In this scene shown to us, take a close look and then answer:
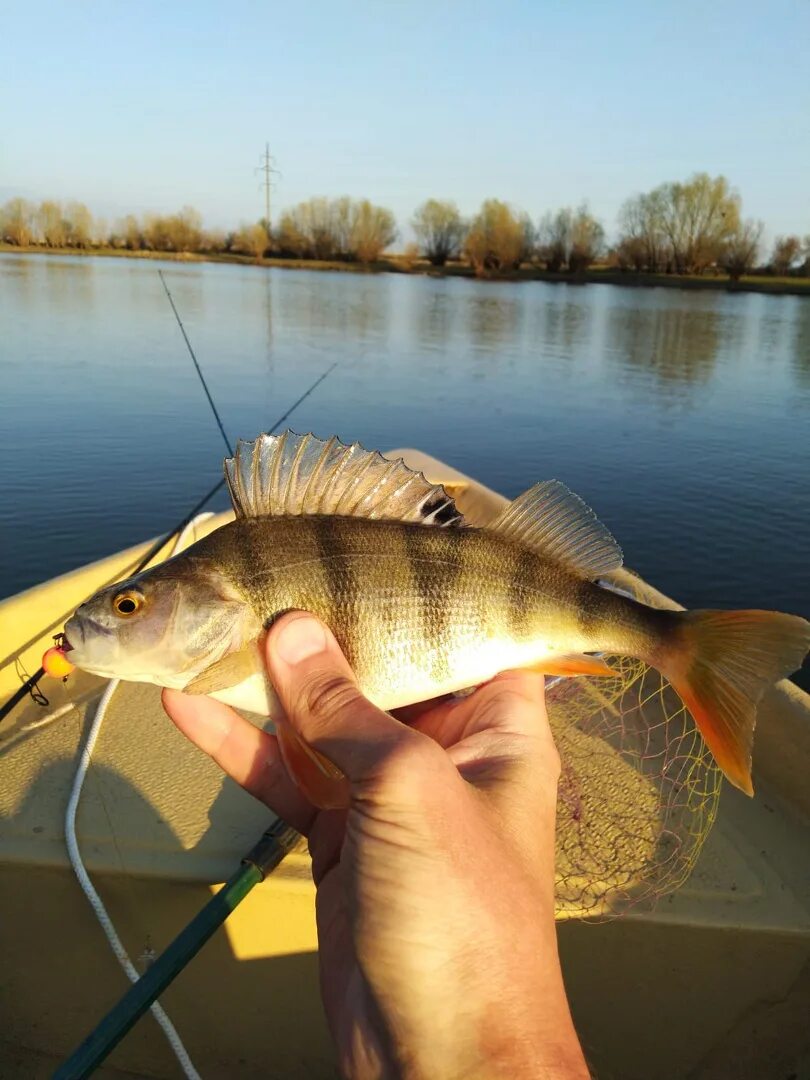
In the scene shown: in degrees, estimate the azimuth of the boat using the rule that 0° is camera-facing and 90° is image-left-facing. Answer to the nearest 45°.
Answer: approximately 180°
